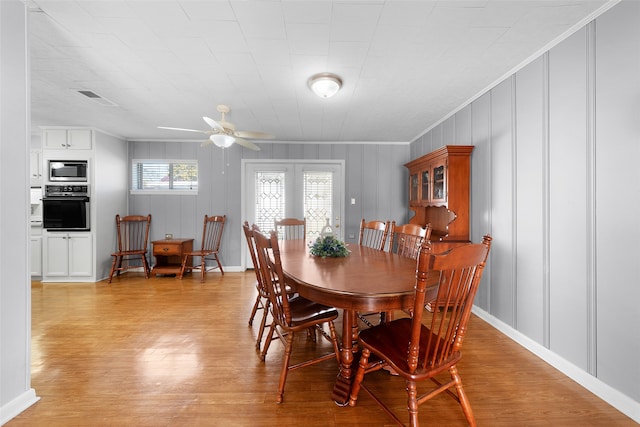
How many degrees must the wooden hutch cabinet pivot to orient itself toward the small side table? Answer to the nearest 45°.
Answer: approximately 45° to its right

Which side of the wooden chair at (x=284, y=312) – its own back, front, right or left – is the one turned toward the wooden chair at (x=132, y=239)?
left

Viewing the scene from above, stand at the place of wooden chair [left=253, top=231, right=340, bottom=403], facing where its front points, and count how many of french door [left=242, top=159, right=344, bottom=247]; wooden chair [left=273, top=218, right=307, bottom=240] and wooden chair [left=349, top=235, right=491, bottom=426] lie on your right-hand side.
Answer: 1

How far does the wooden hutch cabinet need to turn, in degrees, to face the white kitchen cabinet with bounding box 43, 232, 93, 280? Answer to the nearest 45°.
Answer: approximately 45° to its right

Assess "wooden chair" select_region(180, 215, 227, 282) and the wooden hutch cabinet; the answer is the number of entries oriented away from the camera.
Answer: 0

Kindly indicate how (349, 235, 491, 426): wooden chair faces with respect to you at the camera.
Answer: facing away from the viewer and to the left of the viewer

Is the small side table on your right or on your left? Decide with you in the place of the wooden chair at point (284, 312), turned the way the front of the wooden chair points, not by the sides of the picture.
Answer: on your left

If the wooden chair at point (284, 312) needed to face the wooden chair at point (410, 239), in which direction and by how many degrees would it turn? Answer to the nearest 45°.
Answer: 0° — it already faces it

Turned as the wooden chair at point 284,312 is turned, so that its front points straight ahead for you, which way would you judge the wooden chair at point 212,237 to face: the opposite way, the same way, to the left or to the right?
the opposite way

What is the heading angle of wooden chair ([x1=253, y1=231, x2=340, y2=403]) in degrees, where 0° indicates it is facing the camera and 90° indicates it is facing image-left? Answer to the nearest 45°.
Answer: approximately 225°

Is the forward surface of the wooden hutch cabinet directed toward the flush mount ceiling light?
yes
